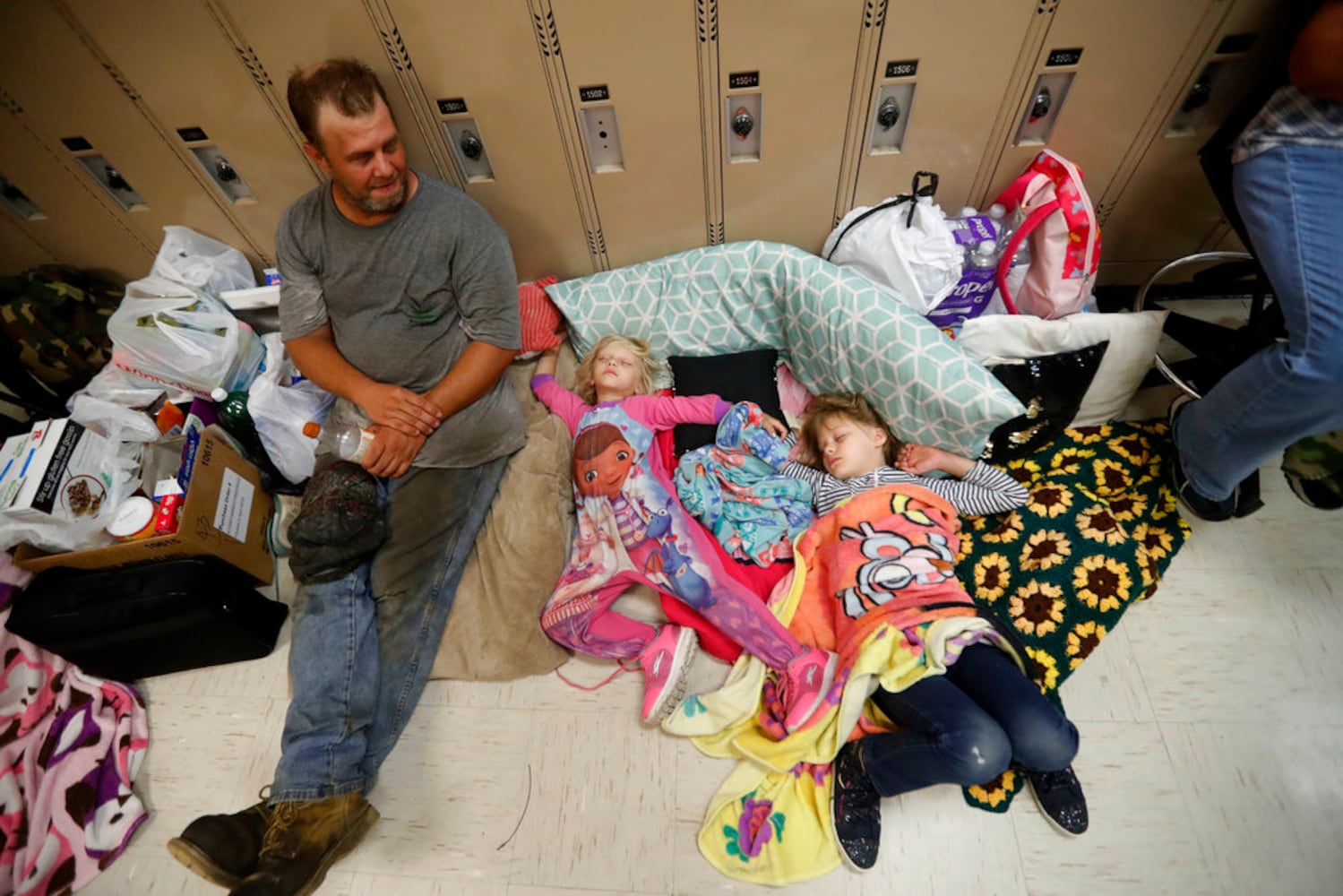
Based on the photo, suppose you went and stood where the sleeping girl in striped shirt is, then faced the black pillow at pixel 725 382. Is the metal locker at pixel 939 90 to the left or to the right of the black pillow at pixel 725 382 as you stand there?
right

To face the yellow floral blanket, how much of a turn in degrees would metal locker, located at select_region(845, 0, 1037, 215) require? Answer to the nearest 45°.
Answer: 0° — it already faces it

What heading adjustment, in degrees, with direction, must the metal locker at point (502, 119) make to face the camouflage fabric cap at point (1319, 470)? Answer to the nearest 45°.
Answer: approximately 45° to its left

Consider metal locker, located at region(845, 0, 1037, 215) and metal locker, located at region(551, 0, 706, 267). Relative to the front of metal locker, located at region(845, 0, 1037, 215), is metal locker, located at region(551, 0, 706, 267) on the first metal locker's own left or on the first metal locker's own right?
on the first metal locker's own right

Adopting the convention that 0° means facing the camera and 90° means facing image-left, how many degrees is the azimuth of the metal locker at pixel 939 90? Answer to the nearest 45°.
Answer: approximately 0°

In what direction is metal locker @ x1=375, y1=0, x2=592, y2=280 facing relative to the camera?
toward the camera

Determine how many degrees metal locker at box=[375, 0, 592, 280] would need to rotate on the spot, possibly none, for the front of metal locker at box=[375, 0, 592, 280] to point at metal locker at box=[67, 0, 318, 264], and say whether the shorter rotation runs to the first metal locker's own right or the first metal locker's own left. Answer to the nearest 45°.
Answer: approximately 90° to the first metal locker's own right

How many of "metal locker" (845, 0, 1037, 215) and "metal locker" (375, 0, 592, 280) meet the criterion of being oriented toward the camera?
2
